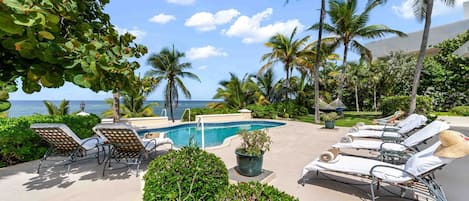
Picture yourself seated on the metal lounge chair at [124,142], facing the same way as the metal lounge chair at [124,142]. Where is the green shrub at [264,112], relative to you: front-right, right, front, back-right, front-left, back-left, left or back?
front

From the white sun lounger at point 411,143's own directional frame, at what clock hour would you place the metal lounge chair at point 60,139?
The metal lounge chair is roughly at 11 o'clock from the white sun lounger.

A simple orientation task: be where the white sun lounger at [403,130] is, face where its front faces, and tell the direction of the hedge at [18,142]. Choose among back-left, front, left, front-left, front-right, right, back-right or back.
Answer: front-left

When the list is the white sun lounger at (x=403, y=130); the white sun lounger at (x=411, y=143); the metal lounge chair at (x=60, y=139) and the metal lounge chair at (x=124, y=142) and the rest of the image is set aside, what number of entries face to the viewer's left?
2

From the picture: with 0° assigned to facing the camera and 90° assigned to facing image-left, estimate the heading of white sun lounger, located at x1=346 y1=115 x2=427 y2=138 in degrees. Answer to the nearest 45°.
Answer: approximately 90°

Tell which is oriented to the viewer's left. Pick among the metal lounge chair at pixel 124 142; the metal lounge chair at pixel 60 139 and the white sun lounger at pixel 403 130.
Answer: the white sun lounger

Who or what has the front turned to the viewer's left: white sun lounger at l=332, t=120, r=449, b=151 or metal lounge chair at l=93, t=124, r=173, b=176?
the white sun lounger

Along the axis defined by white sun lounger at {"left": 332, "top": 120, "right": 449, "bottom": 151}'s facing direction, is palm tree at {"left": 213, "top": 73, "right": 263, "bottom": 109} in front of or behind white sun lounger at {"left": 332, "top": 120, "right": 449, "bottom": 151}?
in front

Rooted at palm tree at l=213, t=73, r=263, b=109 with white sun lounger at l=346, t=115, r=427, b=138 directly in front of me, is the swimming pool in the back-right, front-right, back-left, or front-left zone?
front-right

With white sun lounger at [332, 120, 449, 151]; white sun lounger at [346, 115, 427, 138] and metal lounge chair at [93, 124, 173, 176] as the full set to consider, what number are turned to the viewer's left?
2

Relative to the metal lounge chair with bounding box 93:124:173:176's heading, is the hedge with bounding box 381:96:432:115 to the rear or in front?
in front

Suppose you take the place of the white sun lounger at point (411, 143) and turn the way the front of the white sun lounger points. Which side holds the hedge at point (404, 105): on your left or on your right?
on your right

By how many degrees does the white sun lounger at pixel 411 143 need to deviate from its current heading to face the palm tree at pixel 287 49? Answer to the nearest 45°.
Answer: approximately 45° to its right

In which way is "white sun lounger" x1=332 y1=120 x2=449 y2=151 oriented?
to the viewer's left

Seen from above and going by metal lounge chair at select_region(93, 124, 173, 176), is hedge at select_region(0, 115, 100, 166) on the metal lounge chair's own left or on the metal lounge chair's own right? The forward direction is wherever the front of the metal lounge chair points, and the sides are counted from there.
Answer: on the metal lounge chair's own left
